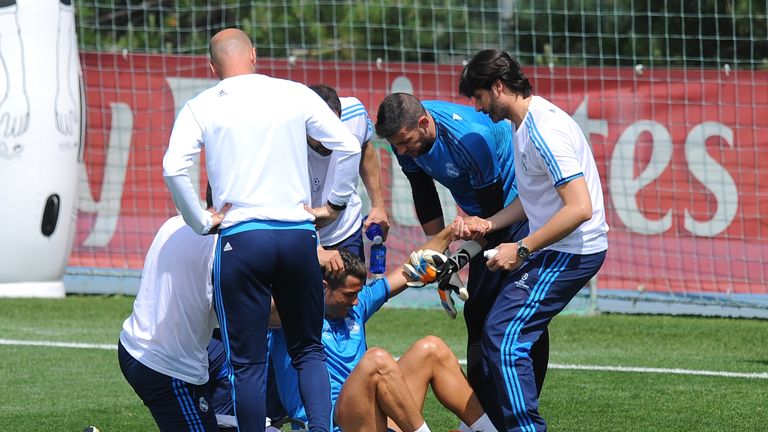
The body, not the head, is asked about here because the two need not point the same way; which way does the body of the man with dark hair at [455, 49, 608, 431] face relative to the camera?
to the viewer's left

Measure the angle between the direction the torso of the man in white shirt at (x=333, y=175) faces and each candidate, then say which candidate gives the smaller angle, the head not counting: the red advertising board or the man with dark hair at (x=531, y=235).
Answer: the man with dark hair

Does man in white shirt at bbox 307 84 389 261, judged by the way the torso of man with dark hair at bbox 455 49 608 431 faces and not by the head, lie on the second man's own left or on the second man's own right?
on the second man's own right

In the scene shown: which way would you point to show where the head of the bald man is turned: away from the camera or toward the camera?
away from the camera

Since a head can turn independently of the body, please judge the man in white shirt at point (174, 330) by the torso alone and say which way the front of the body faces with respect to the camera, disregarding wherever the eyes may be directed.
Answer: to the viewer's right

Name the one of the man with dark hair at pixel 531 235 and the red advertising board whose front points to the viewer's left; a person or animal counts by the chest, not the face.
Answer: the man with dark hair

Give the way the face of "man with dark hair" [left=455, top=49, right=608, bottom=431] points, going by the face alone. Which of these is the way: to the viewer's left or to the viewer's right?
to the viewer's left
